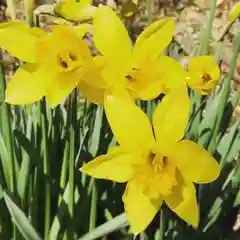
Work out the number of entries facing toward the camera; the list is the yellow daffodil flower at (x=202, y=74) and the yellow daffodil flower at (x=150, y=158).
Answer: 2

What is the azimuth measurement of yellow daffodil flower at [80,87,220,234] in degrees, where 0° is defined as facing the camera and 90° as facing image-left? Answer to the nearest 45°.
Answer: approximately 0°
